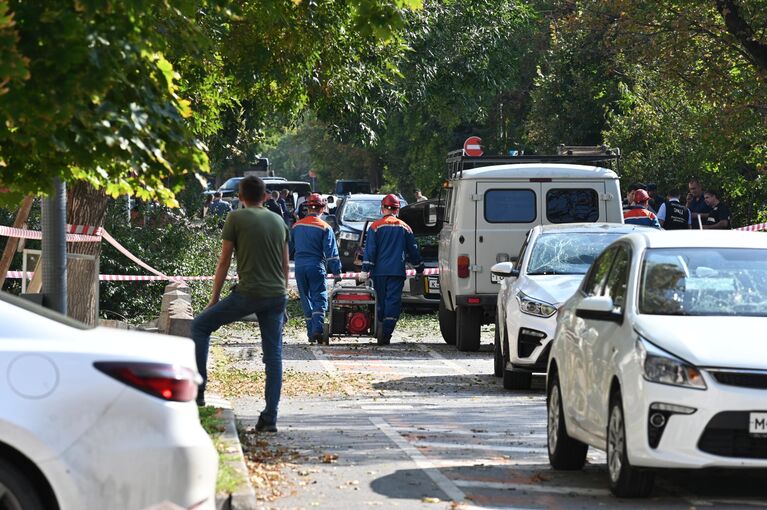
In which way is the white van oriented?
away from the camera

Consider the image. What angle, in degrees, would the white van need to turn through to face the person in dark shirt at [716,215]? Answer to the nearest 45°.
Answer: approximately 45° to its right

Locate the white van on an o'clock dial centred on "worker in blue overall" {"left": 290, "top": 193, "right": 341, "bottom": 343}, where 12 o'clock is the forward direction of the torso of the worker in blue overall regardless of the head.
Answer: The white van is roughly at 2 o'clock from the worker in blue overall.

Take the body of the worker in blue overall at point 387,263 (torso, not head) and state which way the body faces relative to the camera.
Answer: away from the camera

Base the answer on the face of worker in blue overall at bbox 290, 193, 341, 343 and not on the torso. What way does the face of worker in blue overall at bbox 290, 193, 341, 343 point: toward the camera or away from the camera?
away from the camera

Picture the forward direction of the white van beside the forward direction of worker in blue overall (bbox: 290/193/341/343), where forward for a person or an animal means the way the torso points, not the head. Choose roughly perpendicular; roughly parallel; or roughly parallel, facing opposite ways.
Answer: roughly parallel

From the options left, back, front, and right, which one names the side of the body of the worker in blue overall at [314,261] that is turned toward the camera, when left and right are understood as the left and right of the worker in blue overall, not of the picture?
back

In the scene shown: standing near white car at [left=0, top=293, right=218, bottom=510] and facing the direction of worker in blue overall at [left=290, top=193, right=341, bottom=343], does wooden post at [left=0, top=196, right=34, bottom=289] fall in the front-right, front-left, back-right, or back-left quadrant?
front-left

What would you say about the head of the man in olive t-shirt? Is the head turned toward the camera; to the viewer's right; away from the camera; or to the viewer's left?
away from the camera

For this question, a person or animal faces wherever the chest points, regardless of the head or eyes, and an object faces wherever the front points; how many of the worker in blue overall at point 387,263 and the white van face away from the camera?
2

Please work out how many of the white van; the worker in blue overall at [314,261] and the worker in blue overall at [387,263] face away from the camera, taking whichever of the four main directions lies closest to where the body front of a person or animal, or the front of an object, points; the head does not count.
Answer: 3

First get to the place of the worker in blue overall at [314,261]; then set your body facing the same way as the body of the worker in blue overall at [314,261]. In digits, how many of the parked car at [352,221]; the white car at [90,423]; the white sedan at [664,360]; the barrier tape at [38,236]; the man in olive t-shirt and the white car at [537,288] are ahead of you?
1
